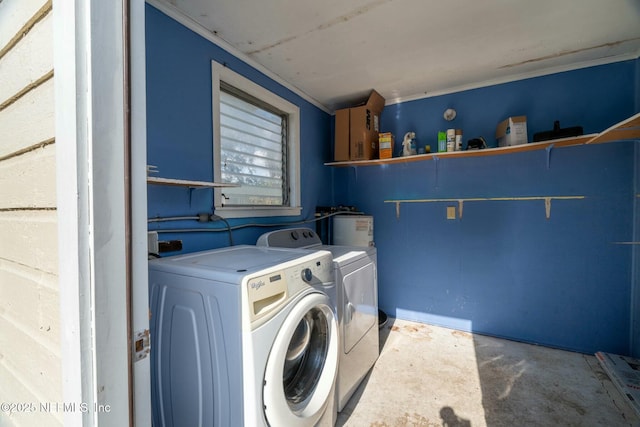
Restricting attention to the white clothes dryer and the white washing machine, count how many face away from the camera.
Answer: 0

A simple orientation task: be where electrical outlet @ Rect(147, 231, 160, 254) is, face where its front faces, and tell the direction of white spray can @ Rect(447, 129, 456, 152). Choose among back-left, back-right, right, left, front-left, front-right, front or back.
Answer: front-left

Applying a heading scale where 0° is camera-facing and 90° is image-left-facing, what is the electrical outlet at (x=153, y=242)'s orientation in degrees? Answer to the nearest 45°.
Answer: approximately 315°

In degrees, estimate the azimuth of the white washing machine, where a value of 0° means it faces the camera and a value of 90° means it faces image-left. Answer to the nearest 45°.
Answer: approximately 315°

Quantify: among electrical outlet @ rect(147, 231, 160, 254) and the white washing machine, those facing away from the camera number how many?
0

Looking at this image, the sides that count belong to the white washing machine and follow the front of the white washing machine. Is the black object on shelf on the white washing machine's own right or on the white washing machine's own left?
on the white washing machine's own left

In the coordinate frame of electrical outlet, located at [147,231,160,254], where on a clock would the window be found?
The window is roughly at 9 o'clock from the electrical outlet.

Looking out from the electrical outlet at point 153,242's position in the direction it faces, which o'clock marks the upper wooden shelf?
The upper wooden shelf is roughly at 11 o'clock from the electrical outlet.

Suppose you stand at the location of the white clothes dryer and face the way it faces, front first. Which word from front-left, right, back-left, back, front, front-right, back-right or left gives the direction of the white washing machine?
right

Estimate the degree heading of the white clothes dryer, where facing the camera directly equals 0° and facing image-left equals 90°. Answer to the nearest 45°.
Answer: approximately 315°

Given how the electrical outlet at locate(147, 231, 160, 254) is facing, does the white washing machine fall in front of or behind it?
in front

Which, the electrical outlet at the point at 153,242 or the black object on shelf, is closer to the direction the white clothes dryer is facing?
the black object on shelf
